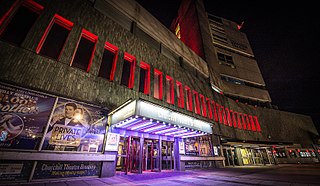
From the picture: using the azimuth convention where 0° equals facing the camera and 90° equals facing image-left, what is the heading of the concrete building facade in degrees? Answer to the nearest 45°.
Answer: approximately 315°

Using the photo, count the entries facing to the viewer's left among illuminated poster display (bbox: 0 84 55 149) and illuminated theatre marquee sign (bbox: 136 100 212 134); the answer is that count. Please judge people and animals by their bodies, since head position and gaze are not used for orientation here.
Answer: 0

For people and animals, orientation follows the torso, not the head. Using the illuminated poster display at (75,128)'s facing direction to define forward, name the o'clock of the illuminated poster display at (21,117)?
the illuminated poster display at (21,117) is roughly at 4 o'clock from the illuminated poster display at (75,128).

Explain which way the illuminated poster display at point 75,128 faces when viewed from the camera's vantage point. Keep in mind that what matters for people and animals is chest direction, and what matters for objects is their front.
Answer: facing the viewer and to the right of the viewer

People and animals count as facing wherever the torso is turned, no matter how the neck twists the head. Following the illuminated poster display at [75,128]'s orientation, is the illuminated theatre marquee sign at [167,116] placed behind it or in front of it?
in front

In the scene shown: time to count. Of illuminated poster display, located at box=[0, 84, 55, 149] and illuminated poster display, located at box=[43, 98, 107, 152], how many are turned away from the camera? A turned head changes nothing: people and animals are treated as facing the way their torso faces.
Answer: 0

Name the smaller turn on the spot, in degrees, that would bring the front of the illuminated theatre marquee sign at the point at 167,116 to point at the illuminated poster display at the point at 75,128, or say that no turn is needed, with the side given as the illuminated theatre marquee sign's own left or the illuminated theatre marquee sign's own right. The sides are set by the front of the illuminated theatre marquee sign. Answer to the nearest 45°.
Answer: approximately 135° to the illuminated theatre marquee sign's own right
